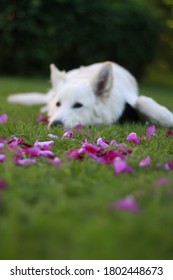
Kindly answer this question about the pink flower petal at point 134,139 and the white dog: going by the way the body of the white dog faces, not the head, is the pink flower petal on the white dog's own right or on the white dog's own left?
on the white dog's own left

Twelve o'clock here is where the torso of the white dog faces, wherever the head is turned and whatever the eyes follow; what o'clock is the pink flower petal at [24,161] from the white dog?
The pink flower petal is roughly at 11 o'clock from the white dog.

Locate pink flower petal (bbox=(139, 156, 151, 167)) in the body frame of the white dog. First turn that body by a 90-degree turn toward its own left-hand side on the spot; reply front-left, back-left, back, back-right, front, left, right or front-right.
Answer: front-right

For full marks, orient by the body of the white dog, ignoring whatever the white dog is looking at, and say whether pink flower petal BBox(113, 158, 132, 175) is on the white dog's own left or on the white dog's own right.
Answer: on the white dog's own left

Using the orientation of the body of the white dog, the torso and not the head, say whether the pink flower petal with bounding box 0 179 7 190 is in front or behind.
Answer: in front

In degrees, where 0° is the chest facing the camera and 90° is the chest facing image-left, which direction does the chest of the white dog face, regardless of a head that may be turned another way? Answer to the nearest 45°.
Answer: approximately 45°

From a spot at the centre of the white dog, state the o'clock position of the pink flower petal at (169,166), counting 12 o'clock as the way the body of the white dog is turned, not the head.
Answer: The pink flower petal is roughly at 10 o'clock from the white dog.

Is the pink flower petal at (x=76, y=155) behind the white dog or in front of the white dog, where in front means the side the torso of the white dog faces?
in front

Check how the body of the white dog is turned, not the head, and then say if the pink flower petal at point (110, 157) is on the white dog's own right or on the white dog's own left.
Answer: on the white dog's own left

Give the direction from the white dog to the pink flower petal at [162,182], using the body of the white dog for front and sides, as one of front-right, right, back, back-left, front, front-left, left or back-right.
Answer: front-left
